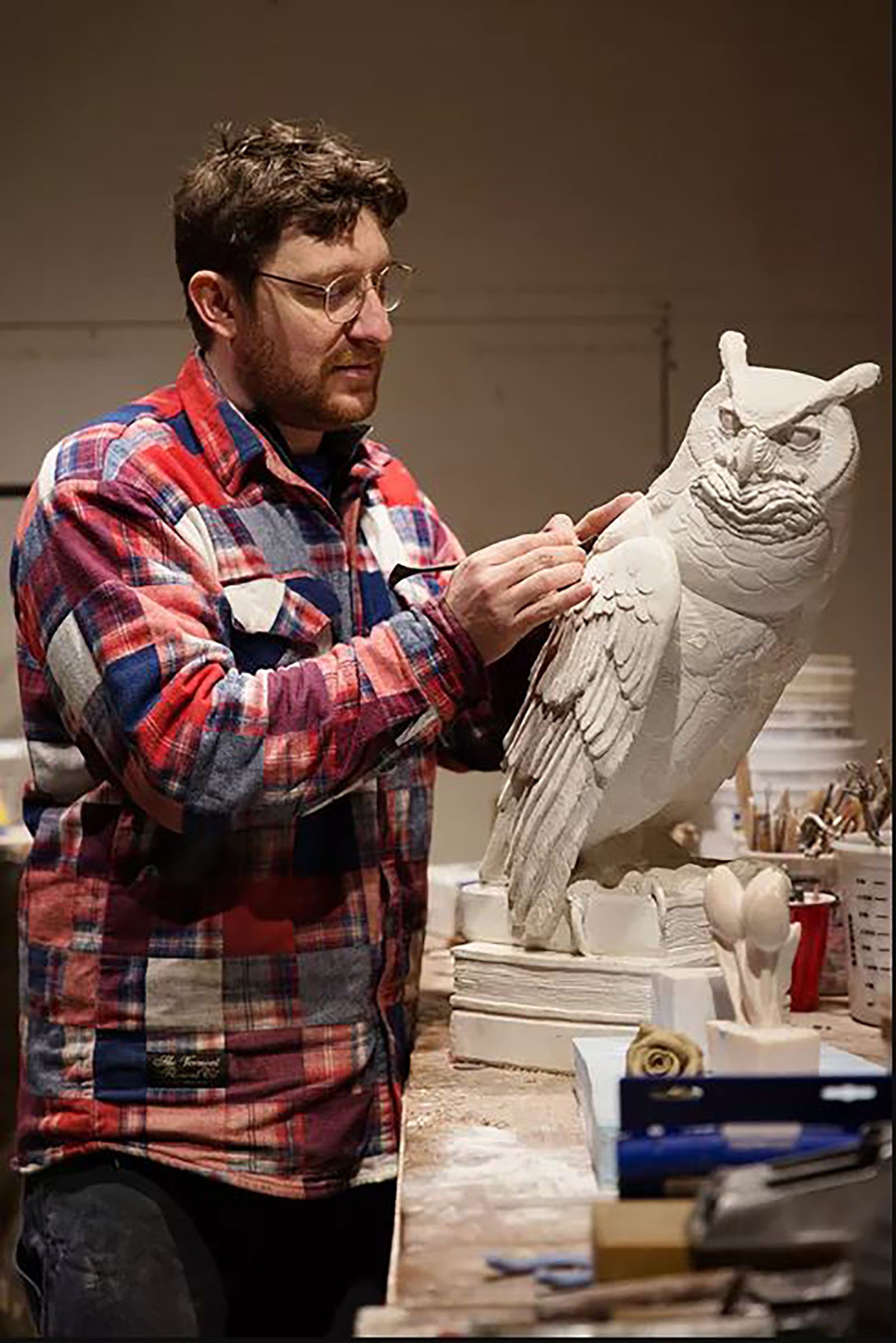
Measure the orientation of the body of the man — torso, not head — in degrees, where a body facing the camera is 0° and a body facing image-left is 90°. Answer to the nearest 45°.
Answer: approximately 315°

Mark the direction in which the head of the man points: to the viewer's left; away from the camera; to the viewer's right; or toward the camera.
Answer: to the viewer's right

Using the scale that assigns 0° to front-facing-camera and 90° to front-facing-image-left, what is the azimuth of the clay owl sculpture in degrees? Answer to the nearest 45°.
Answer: approximately 315°

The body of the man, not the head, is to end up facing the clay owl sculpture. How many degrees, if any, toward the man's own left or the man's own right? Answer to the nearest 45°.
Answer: approximately 45° to the man's own left
